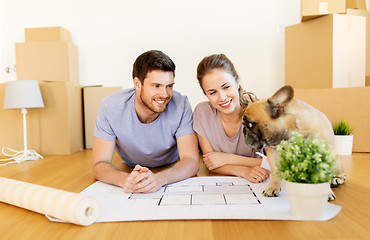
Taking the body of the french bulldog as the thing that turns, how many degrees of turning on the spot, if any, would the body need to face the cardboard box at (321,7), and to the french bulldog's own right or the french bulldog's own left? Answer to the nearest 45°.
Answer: approximately 90° to the french bulldog's own right

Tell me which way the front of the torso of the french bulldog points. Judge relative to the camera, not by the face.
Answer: to the viewer's left

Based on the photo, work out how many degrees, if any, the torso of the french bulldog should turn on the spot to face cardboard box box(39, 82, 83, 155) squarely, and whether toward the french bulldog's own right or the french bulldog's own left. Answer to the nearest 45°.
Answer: approximately 45° to the french bulldog's own right
